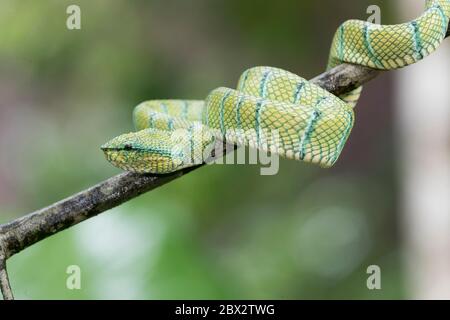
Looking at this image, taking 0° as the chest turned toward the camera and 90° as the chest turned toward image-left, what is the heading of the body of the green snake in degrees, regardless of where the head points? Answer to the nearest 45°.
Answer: approximately 90°

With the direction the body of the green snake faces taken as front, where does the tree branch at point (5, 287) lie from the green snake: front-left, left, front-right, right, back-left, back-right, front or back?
front-left
